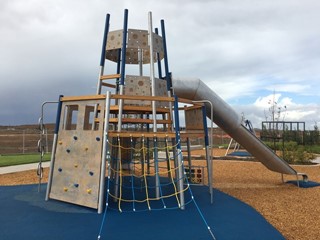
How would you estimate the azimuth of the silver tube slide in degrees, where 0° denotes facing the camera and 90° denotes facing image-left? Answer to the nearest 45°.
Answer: approximately 270°
